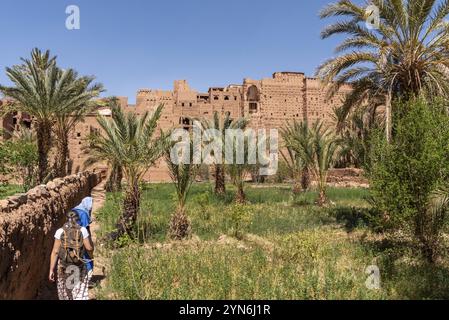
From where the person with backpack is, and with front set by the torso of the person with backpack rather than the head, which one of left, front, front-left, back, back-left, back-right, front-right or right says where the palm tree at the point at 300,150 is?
front-right

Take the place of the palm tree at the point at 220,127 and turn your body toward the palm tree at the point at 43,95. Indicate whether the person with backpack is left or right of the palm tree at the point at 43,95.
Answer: left

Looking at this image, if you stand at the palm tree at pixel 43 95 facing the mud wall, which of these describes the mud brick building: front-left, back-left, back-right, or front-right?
back-left

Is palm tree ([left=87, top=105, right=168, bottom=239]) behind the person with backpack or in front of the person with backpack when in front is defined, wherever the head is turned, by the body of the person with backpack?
in front

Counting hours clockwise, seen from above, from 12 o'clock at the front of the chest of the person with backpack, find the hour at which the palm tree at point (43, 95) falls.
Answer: The palm tree is roughly at 12 o'clock from the person with backpack.

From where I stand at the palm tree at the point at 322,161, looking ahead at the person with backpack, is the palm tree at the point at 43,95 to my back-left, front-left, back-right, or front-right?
front-right

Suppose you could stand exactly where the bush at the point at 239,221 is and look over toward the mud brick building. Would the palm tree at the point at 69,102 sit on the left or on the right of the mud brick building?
left

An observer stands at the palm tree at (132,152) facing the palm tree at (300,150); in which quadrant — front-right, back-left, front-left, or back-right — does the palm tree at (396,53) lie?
front-right

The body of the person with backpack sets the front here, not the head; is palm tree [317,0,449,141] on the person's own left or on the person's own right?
on the person's own right

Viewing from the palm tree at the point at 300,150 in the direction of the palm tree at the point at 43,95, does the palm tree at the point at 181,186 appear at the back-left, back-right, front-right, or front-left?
front-left

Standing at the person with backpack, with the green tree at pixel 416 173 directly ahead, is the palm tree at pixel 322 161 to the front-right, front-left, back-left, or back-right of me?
front-left

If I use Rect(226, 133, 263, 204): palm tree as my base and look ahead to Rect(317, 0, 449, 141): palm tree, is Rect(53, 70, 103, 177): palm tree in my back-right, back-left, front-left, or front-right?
back-right

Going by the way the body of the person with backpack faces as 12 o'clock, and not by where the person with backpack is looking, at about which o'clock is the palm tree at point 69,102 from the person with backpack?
The palm tree is roughly at 12 o'clock from the person with backpack.

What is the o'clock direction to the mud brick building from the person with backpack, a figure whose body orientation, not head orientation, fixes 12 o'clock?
The mud brick building is roughly at 1 o'clock from the person with backpack.

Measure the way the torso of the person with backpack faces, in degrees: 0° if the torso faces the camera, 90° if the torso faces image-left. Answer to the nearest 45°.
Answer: approximately 180°

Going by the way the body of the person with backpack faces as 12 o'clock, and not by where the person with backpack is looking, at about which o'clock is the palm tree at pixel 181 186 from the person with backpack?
The palm tree is roughly at 1 o'clock from the person with backpack.
